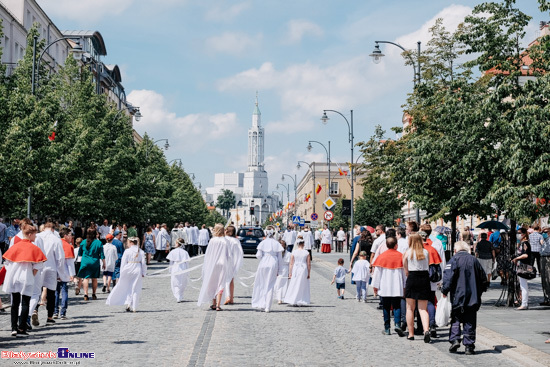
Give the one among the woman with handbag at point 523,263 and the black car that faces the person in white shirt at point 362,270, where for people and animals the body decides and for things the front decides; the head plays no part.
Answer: the woman with handbag

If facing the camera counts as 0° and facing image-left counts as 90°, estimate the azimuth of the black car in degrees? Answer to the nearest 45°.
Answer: approximately 180°

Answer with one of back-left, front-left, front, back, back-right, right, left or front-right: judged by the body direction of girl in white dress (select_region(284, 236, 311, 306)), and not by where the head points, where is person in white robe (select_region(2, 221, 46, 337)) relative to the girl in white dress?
back-left

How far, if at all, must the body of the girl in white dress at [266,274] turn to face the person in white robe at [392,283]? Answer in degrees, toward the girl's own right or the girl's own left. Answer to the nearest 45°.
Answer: approximately 135° to the girl's own right

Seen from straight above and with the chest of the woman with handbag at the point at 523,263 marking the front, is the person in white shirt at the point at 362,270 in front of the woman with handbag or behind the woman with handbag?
in front

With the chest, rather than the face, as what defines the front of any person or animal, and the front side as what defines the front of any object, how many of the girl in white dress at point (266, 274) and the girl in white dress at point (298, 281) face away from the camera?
2

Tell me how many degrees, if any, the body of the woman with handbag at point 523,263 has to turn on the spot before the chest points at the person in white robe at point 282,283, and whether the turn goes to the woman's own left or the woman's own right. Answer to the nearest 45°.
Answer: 0° — they already face them

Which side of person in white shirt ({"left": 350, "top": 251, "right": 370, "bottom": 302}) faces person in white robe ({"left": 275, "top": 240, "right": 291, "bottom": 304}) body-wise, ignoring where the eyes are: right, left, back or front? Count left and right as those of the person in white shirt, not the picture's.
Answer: left

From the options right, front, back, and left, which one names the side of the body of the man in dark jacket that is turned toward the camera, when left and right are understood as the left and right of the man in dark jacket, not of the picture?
back

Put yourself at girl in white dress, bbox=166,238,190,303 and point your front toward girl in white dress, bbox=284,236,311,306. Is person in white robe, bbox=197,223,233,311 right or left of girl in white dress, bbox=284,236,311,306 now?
right

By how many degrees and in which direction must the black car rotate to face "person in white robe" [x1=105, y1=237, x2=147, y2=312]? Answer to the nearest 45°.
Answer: approximately 180°

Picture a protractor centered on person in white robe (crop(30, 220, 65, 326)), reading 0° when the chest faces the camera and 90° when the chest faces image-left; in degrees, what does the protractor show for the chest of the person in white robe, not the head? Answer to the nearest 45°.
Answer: approximately 180°
